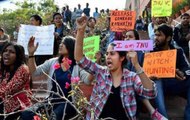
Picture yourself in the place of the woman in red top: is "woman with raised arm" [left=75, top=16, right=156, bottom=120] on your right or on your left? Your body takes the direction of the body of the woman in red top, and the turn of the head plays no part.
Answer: on your left

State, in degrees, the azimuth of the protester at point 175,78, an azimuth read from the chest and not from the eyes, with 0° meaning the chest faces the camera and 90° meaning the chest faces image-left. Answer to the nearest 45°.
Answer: approximately 45°

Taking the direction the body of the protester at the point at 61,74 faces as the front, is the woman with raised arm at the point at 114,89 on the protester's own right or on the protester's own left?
on the protester's own left

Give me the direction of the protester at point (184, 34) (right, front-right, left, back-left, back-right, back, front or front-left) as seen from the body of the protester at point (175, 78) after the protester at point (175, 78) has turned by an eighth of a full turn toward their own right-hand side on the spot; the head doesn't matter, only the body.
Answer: right
